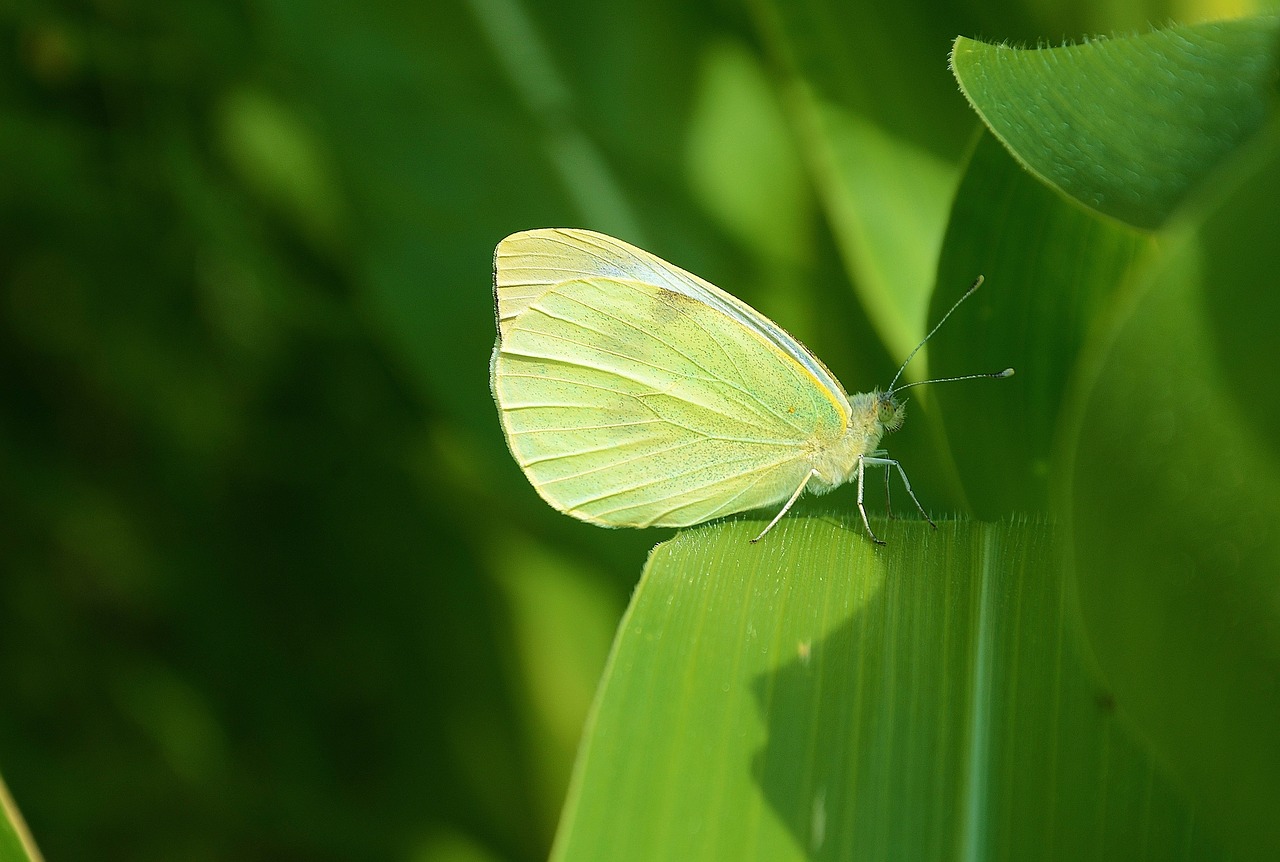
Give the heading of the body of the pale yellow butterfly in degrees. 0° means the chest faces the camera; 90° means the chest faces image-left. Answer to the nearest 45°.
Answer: approximately 270°

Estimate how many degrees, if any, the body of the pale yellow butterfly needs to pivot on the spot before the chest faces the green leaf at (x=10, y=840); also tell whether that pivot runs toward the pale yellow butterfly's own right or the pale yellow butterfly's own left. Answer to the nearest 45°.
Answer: approximately 135° to the pale yellow butterfly's own right
